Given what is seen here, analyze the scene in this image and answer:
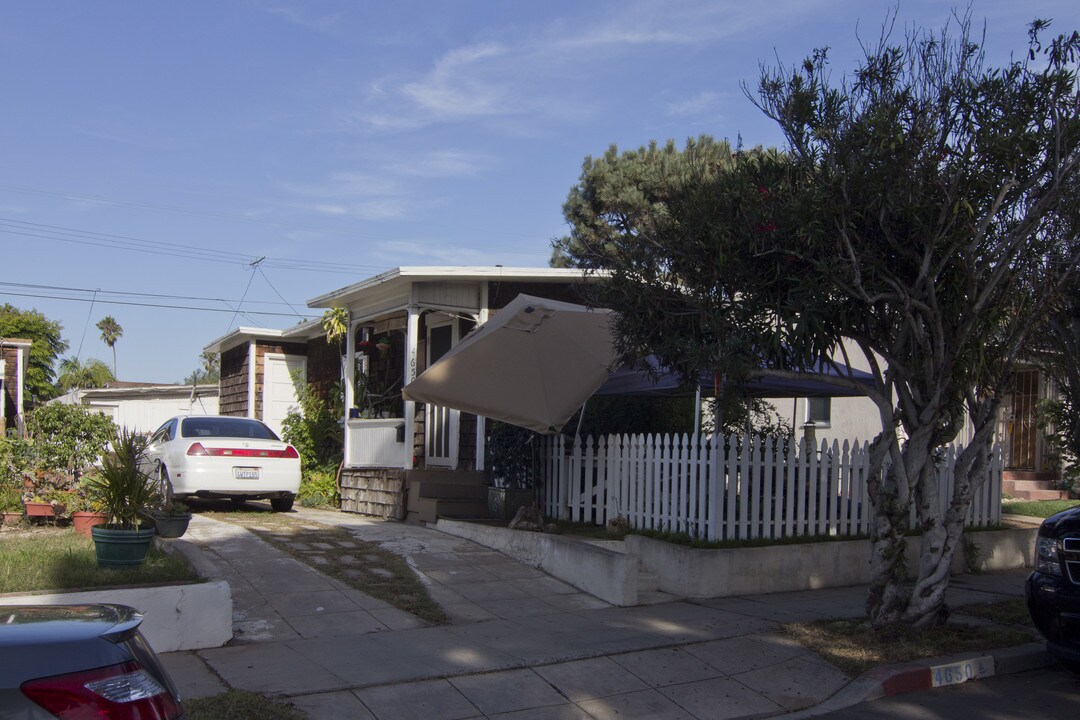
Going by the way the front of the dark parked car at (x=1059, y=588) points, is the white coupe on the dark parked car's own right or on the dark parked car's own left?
on the dark parked car's own right

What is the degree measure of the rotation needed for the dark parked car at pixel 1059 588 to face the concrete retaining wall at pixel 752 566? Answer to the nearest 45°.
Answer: approximately 90° to its right

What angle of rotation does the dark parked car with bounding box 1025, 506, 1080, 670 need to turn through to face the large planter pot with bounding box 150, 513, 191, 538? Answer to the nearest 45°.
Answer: approximately 45° to its right

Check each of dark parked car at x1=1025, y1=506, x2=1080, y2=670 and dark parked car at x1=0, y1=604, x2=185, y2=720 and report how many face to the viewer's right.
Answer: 0

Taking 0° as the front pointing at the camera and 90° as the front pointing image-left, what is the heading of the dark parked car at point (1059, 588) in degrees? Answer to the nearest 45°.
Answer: approximately 45°

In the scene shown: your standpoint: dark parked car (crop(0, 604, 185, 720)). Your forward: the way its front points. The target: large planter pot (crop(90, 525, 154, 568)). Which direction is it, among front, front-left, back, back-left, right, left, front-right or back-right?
right

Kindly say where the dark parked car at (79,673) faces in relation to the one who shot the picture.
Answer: facing to the left of the viewer
